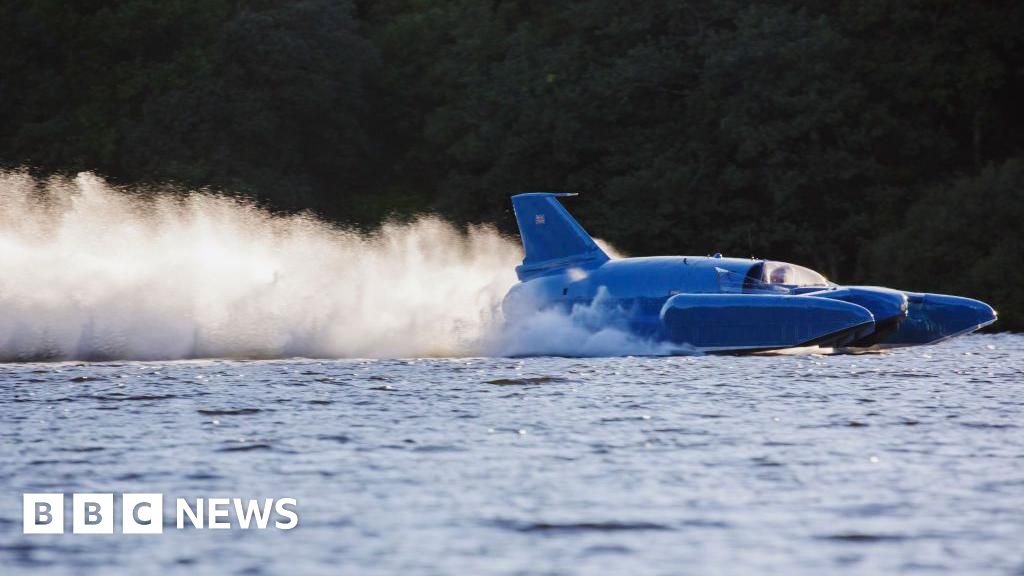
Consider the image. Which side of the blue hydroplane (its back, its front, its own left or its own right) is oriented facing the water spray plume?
back

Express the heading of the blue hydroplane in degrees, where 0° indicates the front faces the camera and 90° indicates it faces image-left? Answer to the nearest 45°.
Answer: approximately 270°
